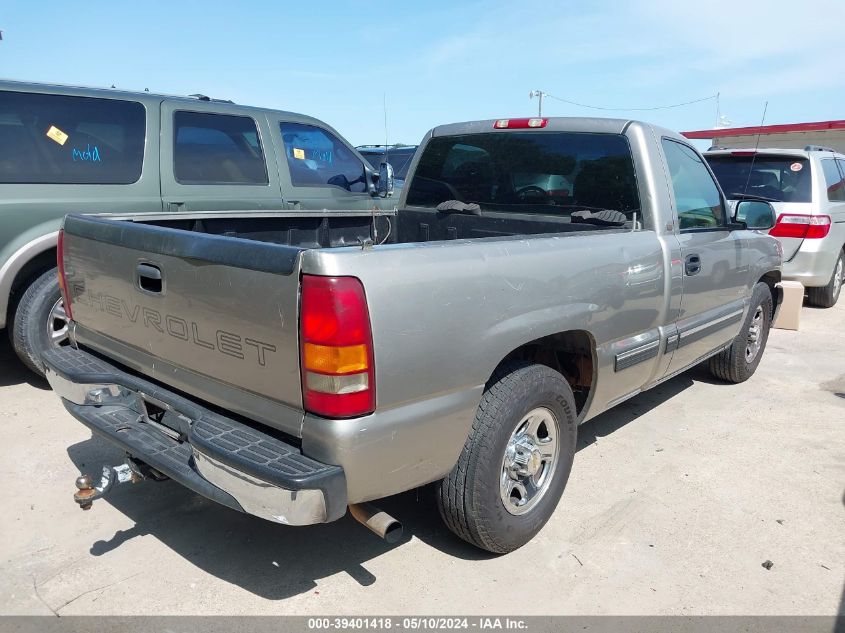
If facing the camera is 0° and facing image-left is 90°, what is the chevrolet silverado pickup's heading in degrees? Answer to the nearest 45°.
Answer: approximately 225°

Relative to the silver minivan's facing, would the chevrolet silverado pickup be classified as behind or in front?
behind

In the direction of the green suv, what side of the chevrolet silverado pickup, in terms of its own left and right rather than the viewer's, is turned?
left

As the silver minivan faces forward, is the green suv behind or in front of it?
behind

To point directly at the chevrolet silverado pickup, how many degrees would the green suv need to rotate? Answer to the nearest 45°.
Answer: approximately 90° to its right

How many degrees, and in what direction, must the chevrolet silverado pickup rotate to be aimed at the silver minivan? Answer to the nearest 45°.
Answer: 0° — it already faces it

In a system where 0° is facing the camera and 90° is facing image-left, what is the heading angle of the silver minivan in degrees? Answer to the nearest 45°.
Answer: approximately 225°
